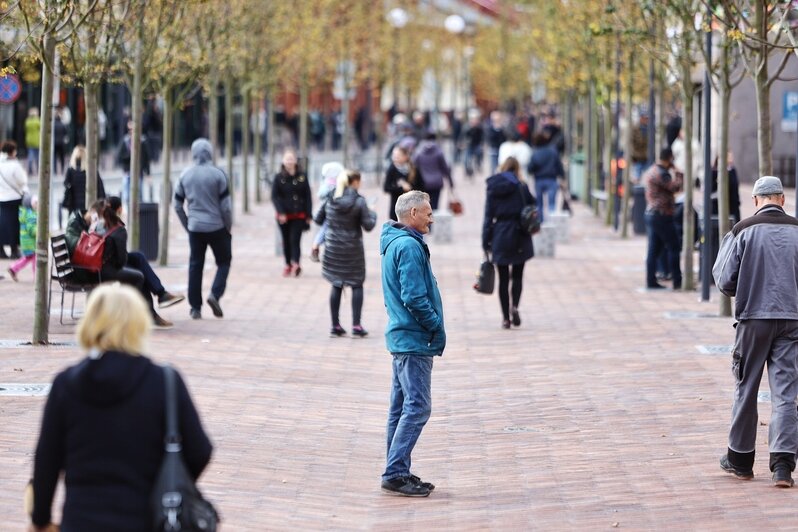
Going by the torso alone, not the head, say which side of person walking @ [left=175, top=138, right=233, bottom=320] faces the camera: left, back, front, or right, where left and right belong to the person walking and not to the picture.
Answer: back

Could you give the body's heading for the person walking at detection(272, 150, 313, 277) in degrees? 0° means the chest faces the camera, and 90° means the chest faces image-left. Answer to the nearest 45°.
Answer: approximately 0°

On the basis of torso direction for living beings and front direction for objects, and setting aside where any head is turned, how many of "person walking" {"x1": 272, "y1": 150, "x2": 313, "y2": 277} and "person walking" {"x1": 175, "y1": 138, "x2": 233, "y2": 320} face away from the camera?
1

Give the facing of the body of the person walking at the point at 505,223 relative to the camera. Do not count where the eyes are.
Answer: away from the camera

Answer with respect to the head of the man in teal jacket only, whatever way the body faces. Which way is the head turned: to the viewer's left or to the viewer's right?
to the viewer's right

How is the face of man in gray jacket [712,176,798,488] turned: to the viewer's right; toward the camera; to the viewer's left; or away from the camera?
away from the camera

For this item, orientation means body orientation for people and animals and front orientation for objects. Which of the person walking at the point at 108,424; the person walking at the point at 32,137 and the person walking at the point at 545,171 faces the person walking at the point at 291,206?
the person walking at the point at 108,424

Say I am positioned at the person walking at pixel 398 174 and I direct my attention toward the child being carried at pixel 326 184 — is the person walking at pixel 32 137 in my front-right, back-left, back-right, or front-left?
back-right

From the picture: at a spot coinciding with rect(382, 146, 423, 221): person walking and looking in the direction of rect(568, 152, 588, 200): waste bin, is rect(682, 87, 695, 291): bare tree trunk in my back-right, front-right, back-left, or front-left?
back-right

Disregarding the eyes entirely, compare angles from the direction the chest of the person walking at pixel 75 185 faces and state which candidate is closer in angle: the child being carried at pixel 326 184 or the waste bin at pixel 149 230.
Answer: the waste bin

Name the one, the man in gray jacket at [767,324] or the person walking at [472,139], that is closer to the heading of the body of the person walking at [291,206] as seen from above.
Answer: the man in gray jacket

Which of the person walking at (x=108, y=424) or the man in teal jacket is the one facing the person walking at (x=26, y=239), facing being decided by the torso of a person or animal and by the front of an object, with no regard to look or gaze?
the person walking at (x=108, y=424)
